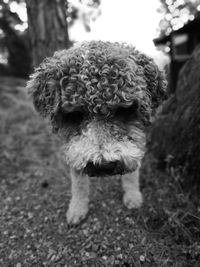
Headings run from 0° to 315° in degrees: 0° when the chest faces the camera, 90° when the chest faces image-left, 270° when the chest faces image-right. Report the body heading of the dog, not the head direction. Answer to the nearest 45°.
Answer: approximately 0°

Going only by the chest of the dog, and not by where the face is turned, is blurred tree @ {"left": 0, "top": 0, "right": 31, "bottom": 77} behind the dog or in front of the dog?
behind

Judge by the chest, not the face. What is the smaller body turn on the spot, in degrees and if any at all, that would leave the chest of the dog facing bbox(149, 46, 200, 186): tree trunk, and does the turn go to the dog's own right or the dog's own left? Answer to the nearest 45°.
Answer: approximately 135° to the dog's own left

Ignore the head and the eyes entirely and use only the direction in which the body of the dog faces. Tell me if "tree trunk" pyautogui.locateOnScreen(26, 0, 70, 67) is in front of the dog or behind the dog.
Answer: behind
